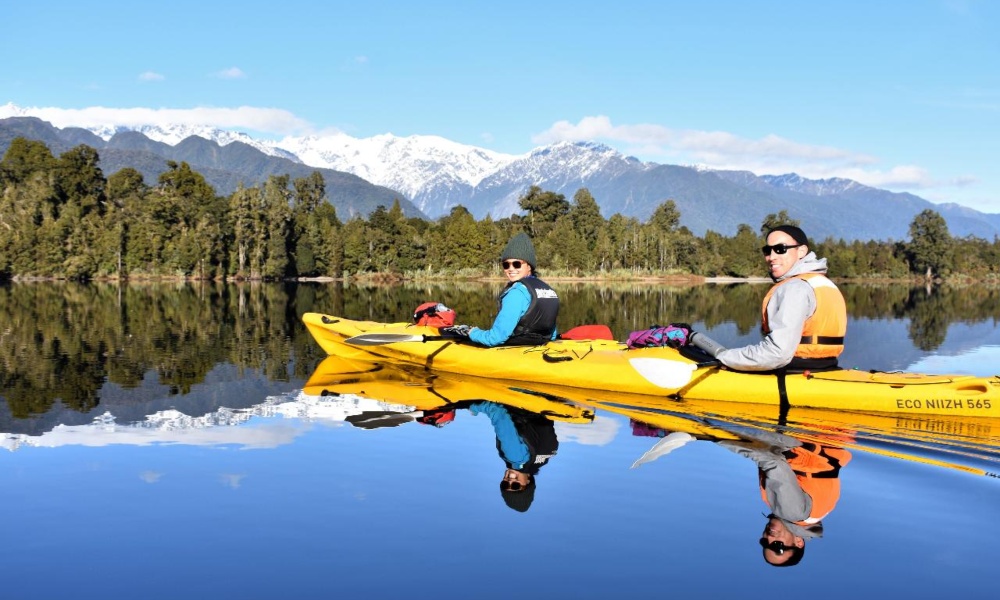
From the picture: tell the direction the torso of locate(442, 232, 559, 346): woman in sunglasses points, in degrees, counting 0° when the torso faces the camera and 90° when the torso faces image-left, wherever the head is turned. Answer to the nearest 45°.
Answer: approximately 135°

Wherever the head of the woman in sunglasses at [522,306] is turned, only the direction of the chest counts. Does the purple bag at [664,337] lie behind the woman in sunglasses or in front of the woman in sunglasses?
behind

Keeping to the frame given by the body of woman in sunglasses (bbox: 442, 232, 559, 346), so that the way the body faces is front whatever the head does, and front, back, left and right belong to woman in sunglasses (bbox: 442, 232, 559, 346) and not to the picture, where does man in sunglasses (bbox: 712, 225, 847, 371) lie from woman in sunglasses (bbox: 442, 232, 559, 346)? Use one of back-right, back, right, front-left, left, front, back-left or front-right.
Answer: back
